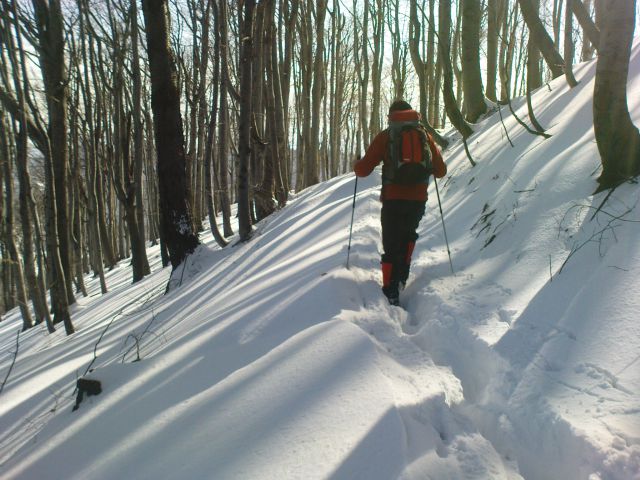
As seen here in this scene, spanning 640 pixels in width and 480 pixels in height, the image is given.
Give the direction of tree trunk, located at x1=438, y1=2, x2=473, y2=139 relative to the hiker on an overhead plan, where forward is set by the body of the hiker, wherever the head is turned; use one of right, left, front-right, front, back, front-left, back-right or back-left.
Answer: front

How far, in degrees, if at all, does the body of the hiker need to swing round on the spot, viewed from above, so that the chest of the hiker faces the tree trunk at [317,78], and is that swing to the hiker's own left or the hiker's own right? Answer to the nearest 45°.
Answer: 0° — they already face it

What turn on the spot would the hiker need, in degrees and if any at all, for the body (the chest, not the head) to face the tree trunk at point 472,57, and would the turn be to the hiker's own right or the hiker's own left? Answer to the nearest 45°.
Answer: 0° — they already face it

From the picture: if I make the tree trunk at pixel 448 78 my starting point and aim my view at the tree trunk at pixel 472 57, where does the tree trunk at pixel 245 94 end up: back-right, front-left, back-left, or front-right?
back-left

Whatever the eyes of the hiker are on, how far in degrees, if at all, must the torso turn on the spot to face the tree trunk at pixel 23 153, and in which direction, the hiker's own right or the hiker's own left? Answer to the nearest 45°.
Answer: approximately 45° to the hiker's own left

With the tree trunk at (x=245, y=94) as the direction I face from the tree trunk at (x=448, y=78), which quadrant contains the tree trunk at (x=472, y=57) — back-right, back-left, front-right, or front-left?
back-right

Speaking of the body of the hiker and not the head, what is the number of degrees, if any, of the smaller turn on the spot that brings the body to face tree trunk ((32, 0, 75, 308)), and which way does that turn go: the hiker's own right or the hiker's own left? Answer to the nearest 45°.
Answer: approximately 45° to the hiker's own left

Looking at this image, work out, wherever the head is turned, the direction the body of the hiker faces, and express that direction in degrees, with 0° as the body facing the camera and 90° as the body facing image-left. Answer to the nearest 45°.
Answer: approximately 180°

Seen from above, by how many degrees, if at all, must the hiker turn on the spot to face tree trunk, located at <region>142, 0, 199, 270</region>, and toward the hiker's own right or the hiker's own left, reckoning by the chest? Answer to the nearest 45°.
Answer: approximately 45° to the hiker's own left

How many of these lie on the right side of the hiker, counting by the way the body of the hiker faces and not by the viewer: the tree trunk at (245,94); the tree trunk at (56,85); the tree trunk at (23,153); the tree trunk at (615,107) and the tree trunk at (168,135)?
1

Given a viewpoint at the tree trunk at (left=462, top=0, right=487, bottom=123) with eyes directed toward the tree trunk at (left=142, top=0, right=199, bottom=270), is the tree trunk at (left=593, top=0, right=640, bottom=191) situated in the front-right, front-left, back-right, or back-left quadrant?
front-left

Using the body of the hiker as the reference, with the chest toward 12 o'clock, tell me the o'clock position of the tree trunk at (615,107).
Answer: The tree trunk is roughly at 3 o'clock from the hiker.

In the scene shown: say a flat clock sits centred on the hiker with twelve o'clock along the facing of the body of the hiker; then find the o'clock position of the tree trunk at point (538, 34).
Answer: The tree trunk is roughly at 1 o'clock from the hiker.
